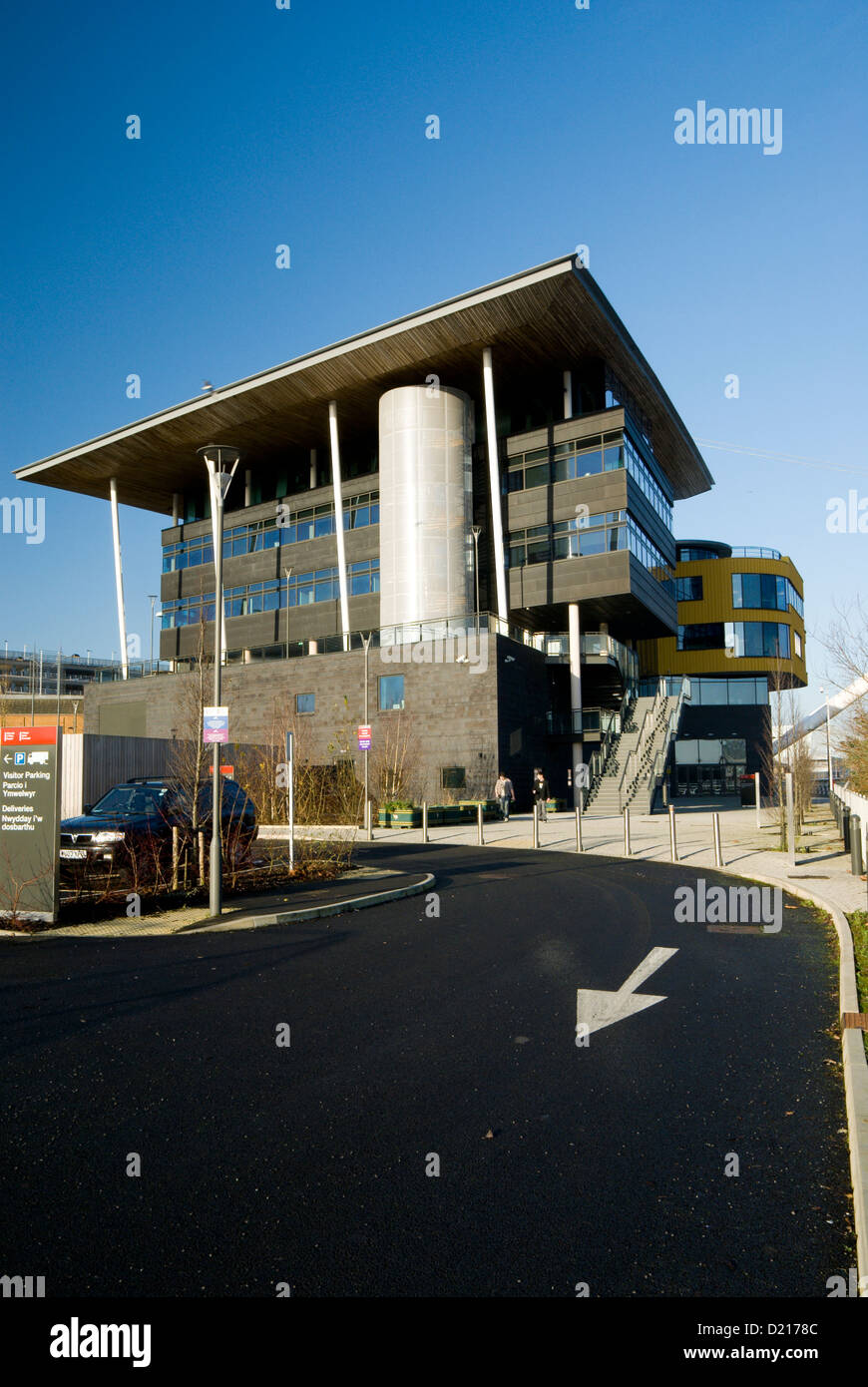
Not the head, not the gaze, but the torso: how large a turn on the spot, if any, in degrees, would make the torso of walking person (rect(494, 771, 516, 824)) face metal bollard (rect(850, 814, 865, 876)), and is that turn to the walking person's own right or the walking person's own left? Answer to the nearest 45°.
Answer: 0° — they already face it

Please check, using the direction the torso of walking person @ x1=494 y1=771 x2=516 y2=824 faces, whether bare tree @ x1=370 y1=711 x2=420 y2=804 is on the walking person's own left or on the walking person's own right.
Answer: on the walking person's own right

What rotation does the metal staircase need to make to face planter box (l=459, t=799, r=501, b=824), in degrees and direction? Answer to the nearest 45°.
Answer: approximately 45° to its right

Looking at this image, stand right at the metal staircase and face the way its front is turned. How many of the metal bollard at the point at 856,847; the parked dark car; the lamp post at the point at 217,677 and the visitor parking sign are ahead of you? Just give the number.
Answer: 4

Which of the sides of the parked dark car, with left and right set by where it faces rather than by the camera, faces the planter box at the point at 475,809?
back

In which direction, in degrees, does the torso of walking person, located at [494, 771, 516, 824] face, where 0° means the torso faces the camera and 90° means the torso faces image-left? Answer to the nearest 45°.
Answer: approximately 0°

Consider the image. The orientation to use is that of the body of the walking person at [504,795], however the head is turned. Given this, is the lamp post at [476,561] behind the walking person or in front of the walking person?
behind

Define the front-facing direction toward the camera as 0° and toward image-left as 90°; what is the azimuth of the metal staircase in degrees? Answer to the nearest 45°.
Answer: approximately 0°
